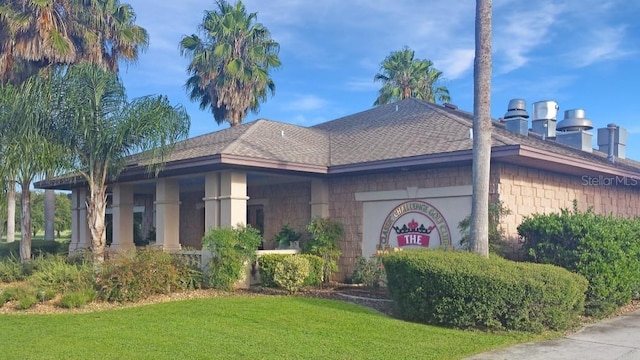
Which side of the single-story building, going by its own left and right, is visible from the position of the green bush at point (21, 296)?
front

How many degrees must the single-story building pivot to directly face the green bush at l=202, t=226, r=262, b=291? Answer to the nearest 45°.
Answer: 0° — it already faces it

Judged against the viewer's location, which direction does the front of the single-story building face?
facing the viewer and to the left of the viewer

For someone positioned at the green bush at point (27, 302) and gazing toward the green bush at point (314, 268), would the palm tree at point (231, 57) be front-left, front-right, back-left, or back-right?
front-left

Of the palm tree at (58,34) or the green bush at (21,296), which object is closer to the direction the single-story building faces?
the green bush
